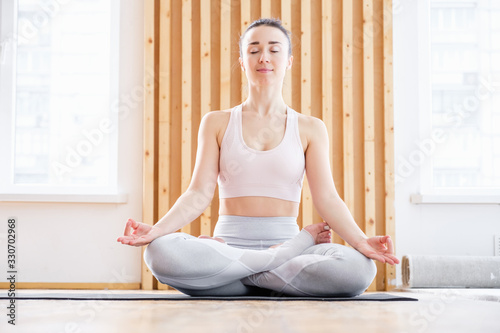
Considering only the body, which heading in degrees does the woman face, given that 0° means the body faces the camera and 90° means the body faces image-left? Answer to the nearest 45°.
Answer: approximately 0°

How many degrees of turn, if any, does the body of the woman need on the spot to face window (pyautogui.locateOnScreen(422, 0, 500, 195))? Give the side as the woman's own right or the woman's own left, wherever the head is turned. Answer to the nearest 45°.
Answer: approximately 135° to the woman's own left

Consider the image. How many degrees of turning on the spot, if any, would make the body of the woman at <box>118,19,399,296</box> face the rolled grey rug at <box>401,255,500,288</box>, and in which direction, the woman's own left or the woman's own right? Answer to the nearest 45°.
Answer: approximately 135° to the woman's own left

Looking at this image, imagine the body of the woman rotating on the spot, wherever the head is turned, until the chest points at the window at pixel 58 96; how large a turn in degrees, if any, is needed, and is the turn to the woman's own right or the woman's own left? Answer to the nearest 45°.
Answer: approximately 135° to the woman's own right

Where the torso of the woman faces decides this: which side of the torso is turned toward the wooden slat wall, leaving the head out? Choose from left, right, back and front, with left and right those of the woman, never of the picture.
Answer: back
